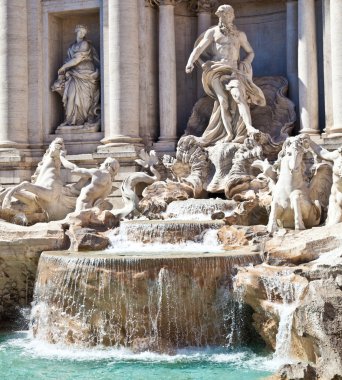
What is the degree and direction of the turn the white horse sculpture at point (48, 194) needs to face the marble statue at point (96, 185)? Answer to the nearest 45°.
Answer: approximately 135° to its left

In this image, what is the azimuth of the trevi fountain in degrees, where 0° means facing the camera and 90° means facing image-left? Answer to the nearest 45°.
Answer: approximately 0°

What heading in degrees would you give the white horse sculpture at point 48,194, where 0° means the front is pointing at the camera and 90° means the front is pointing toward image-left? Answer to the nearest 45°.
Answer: approximately 45°

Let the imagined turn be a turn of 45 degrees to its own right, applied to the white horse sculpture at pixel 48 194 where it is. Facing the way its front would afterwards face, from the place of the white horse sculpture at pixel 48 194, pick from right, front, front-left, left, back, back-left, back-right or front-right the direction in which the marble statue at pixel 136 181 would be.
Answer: back
